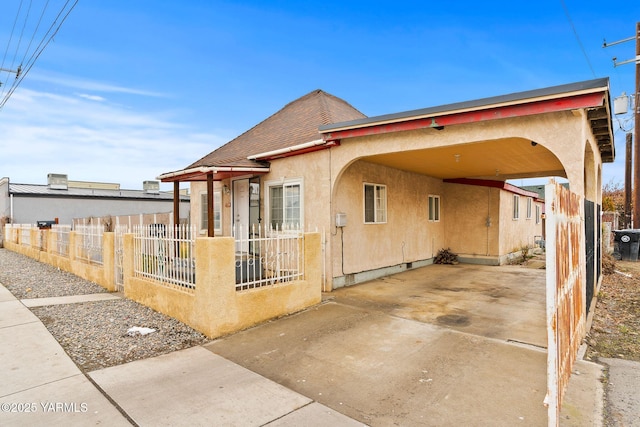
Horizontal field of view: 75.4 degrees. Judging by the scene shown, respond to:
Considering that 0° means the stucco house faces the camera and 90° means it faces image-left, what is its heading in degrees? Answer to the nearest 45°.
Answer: approximately 45°

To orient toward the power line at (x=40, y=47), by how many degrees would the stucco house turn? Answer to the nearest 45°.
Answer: approximately 45° to its right

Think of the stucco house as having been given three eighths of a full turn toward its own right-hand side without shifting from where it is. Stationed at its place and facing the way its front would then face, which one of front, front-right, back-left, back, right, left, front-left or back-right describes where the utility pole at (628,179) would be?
front-right

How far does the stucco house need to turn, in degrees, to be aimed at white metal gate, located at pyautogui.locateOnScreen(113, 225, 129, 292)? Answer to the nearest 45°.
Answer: approximately 45° to its right

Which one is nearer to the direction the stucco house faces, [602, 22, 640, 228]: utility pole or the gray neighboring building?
the gray neighboring building

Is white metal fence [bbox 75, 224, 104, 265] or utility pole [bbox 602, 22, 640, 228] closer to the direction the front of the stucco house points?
the white metal fence

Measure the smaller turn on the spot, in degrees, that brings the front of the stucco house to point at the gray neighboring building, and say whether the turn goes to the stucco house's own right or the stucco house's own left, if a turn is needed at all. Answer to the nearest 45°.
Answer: approximately 90° to the stucco house's own right

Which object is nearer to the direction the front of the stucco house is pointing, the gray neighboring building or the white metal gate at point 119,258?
the white metal gate

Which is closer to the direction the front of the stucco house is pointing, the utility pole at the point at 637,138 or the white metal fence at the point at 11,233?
the white metal fence

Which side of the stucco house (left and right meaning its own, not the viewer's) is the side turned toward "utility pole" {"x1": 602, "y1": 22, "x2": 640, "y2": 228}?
back

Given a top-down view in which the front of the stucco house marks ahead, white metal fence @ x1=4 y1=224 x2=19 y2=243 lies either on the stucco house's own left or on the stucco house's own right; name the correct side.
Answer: on the stucco house's own right

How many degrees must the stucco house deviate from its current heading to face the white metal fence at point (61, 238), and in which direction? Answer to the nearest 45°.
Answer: approximately 45° to its right
